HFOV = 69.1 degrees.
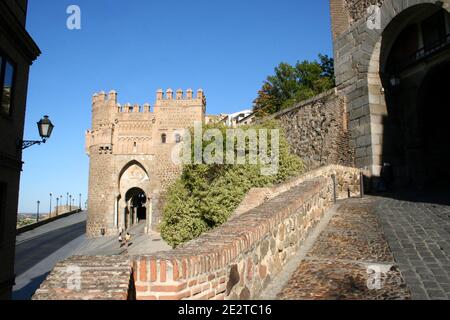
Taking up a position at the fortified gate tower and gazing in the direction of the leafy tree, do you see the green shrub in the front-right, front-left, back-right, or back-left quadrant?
front-right

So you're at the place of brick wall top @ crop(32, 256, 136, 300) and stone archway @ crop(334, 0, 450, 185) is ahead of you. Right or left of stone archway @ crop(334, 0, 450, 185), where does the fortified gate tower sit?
left

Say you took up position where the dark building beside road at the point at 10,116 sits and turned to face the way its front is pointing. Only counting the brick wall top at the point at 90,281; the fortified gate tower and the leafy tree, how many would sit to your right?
1

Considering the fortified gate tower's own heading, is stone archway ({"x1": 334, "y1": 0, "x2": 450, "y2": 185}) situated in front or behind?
in front

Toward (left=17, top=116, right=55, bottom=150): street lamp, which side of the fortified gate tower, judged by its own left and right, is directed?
front

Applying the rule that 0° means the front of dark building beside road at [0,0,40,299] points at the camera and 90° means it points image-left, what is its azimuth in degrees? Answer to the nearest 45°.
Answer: approximately 270°

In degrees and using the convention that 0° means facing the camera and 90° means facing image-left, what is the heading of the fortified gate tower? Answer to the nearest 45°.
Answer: approximately 0°

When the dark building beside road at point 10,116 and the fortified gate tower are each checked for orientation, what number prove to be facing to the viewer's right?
1

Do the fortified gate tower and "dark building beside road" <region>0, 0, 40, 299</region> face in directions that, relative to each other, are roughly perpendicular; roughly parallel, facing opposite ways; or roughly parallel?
roughly perpendicular

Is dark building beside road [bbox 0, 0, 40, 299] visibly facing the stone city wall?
yes

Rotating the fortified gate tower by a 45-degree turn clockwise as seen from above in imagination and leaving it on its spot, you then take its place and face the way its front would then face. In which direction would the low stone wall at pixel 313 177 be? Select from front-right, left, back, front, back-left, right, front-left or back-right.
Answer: front-left

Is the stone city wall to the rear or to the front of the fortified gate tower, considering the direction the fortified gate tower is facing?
to the front
